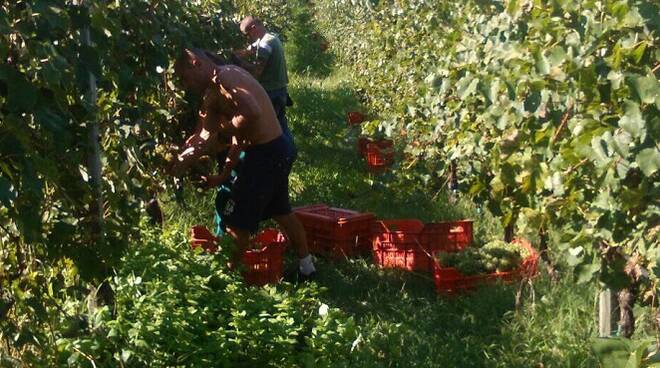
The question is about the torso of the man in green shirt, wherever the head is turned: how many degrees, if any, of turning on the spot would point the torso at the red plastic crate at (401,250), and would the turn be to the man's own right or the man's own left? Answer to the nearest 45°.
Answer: approximately 135° to the man's own left

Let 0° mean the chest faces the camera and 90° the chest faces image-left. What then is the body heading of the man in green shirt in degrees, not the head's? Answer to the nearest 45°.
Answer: approximately 90°

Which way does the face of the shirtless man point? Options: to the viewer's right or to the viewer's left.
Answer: to the viewer's left

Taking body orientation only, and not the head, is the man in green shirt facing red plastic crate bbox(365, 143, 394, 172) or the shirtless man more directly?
the shirtless man

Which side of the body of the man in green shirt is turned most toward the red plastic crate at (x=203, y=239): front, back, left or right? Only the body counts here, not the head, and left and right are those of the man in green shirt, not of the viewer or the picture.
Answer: left

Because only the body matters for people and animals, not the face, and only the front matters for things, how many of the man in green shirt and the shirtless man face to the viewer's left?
2

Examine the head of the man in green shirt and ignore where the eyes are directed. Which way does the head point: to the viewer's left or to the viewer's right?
to the viewer's left

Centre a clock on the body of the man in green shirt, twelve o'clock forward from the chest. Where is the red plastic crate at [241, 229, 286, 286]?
The red plastic crate is roughly at 9 o'clock from the man in green shirt.

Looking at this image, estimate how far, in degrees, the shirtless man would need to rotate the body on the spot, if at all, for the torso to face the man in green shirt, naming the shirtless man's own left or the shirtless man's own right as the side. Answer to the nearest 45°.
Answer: approximately 90° to the shirtless man's own right

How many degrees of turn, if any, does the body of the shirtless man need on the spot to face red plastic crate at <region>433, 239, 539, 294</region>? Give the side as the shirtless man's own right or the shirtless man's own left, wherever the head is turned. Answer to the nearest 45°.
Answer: approximately 180°

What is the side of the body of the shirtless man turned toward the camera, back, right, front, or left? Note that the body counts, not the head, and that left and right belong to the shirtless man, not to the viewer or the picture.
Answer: left
